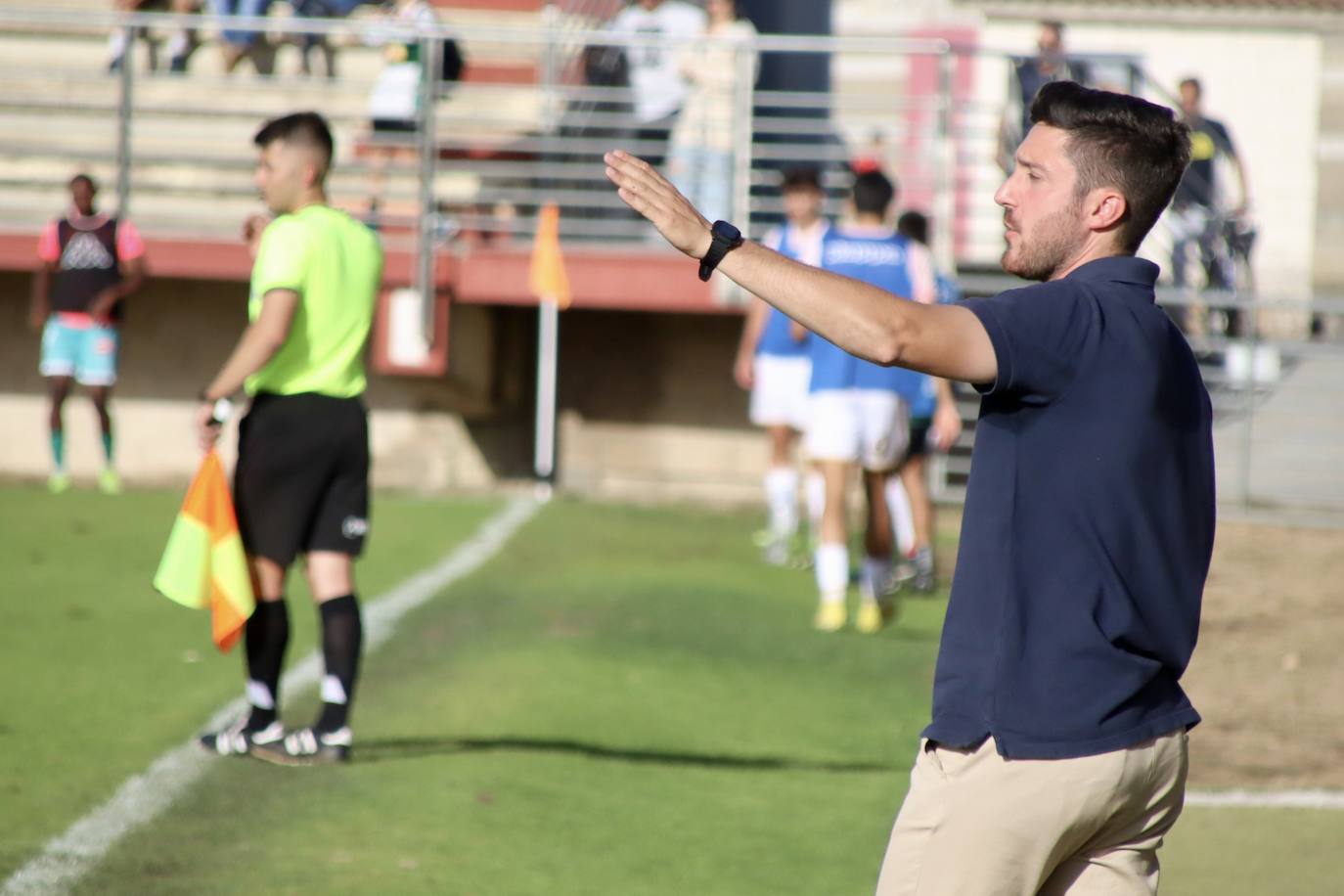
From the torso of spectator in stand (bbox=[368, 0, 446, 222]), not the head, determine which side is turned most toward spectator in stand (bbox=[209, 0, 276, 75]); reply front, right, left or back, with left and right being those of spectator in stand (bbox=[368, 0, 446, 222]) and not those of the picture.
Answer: right

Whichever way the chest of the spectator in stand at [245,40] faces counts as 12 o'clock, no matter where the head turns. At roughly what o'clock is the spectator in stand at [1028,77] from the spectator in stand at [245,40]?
the spectator in stand at [1028,77] is roughly at 10 o'clock from the spectator in stand at [245,40].

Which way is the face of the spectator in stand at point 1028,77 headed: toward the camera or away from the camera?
toward the camera

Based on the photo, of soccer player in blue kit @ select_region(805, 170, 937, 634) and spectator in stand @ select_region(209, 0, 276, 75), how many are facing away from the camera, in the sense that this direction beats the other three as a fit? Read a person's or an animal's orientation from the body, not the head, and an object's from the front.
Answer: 1

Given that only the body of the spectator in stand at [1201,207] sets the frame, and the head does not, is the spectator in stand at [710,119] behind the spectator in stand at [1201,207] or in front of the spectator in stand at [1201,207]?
in front

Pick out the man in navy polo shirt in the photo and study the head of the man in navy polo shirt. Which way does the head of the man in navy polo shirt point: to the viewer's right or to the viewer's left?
to the viewer's left

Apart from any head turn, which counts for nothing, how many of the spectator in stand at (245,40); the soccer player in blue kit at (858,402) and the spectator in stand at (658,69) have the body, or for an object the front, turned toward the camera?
2

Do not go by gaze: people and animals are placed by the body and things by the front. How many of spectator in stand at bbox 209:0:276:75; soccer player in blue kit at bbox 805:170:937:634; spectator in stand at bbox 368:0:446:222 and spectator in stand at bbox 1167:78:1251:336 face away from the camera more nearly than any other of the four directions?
1

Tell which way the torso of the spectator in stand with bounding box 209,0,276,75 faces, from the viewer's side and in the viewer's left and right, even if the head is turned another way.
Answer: facing the viewer

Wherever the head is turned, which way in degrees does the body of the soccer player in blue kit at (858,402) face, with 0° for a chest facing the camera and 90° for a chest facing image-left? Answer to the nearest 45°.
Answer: approximately 180°

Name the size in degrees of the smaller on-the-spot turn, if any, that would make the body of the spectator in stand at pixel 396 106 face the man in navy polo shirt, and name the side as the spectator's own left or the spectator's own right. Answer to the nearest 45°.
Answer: approximately 45° to the spectator's own left

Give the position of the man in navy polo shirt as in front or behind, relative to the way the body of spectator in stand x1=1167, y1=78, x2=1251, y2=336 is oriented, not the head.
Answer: in front

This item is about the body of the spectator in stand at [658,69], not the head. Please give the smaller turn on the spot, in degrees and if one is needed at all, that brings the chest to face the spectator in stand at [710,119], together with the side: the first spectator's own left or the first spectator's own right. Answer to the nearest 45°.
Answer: approximately 45° to the first spectator's own left

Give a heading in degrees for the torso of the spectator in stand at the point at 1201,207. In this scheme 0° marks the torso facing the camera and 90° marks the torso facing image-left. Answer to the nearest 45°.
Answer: approximately 45°

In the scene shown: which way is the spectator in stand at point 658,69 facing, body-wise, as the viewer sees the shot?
toward the camera
